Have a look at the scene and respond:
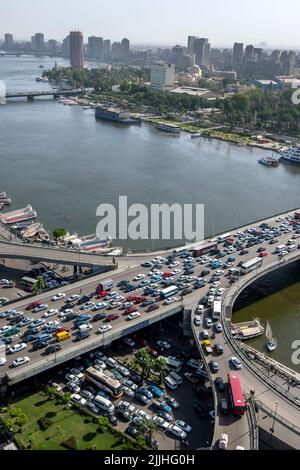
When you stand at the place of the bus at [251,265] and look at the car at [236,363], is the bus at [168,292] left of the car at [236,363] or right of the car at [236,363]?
right

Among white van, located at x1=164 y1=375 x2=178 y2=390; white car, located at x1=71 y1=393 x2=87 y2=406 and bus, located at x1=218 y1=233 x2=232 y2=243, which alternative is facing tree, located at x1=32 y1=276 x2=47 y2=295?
the bus

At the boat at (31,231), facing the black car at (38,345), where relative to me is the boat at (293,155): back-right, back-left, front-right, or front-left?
back-left

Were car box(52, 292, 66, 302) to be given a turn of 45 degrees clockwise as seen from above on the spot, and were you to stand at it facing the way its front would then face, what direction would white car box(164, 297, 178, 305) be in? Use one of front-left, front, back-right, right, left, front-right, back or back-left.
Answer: back
